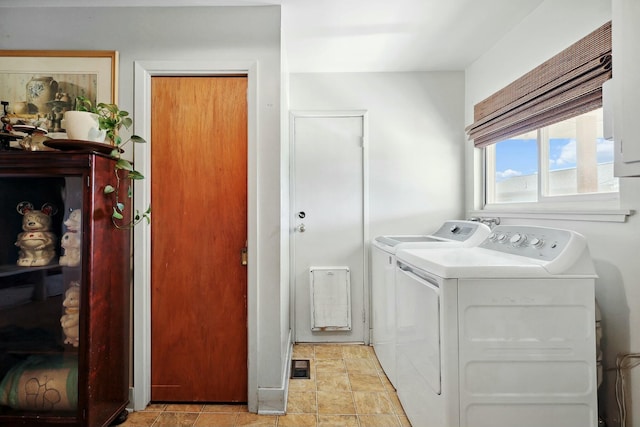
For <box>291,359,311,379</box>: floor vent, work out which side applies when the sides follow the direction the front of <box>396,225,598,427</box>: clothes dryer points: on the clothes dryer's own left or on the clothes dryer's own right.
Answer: on the clothes dryer's own right

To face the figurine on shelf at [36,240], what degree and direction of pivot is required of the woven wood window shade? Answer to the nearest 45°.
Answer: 0° — it already faces it

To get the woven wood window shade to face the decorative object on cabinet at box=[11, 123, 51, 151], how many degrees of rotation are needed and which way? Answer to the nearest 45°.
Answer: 0° — it already faces it

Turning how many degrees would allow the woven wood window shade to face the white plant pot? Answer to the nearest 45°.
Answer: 0° — it already faces it

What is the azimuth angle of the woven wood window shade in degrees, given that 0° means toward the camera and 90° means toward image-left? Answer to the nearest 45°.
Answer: approximately 45°
